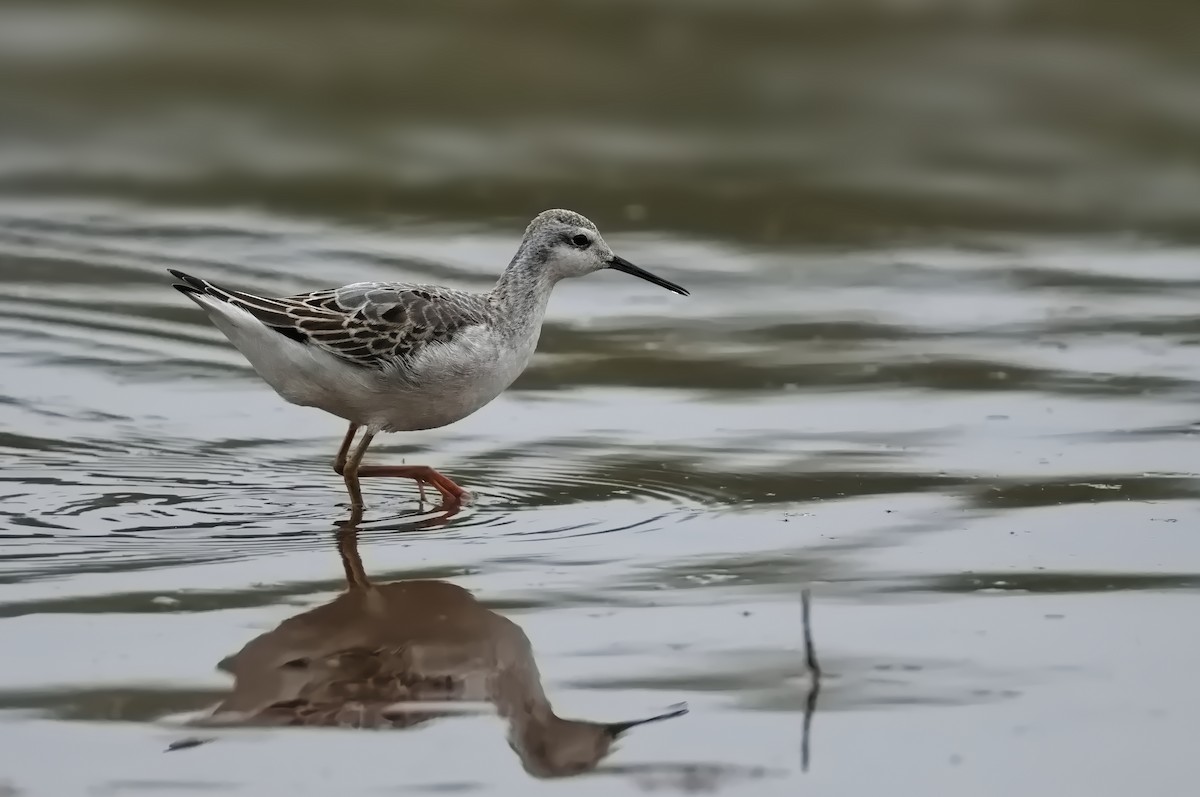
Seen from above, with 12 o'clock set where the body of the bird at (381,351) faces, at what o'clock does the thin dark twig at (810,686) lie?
The thin dark twig is roughly at 2 o'clock from the bird.

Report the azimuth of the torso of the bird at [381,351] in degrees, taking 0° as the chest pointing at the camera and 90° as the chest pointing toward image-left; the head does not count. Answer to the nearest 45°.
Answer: approximately 270°
